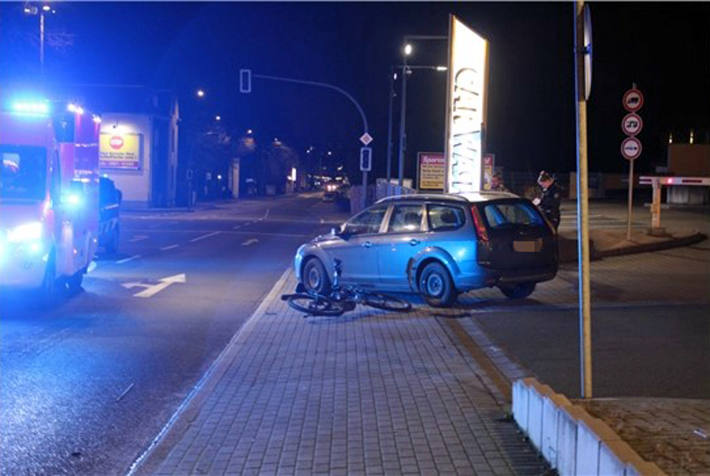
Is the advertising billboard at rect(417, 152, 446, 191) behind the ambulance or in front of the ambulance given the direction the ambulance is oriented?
behind

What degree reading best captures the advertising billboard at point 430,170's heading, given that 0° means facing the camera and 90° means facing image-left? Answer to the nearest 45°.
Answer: approximately 0°

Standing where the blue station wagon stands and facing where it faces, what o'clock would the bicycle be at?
The bicycle is roughly at 10 o'clock from the blue station wagon.

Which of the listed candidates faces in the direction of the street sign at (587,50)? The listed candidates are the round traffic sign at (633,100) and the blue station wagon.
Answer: the round traffic sign

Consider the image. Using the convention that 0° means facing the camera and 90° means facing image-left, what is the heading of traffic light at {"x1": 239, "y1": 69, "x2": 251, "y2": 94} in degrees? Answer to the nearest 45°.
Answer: approximately 0°

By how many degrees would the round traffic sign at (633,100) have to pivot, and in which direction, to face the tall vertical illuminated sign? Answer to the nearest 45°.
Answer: approximately 90° to its right

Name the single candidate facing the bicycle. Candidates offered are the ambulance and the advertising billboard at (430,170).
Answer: the advertising billboard
